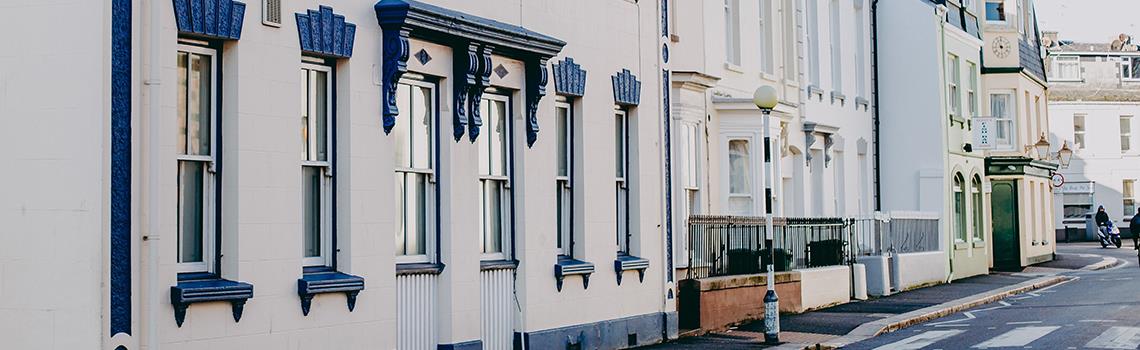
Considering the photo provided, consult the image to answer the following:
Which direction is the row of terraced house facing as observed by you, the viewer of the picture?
facing the viewer and to the right of the viewer

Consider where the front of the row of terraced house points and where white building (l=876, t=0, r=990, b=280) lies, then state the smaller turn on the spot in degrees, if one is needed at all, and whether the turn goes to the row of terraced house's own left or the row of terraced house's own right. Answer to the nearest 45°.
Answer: approximately 90° to the row of terraced house's own left

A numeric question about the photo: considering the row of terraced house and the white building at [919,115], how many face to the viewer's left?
0

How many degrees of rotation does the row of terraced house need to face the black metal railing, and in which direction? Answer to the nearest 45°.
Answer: approximately 90° to its left

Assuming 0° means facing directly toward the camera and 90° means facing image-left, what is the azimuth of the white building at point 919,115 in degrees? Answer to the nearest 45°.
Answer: approximately 315°

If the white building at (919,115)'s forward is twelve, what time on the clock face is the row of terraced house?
The row of terraced house is roughly at 2 o'clock from the white building.

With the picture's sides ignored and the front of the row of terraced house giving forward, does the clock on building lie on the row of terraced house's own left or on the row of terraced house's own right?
on the row of terraced house's own left

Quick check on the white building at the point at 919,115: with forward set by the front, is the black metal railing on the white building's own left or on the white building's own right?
on the white building's own right

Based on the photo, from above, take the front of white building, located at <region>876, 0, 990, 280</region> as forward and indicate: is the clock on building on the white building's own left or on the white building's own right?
on the white building's own left
